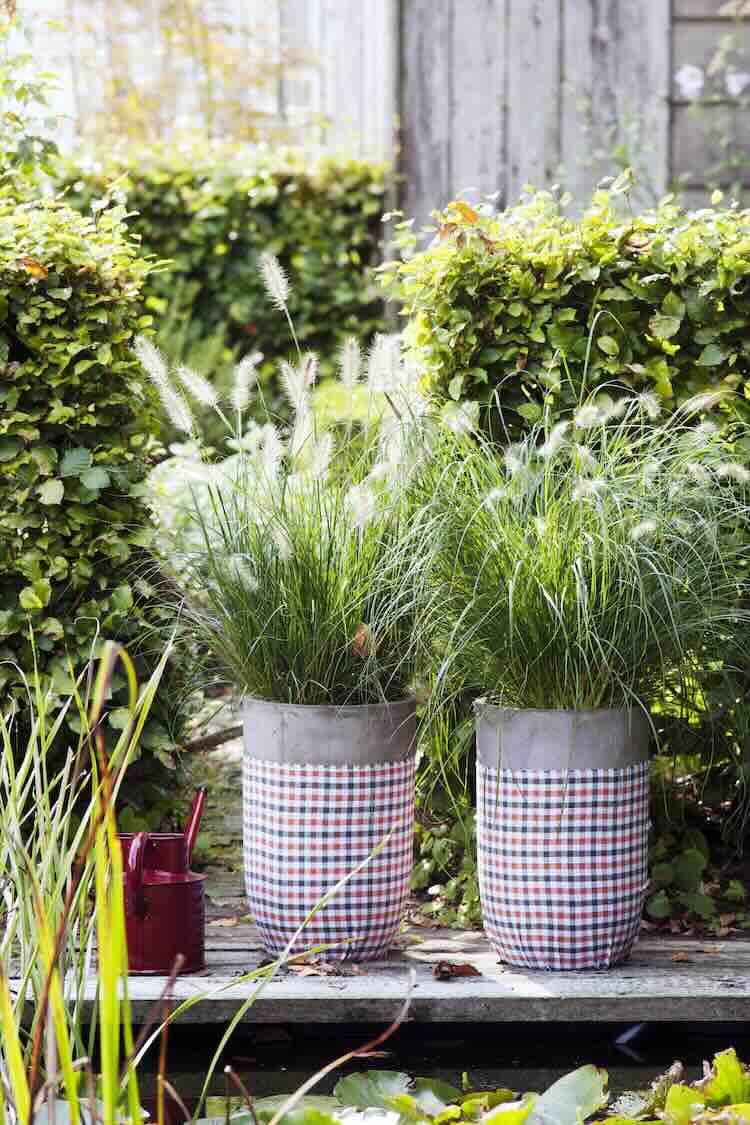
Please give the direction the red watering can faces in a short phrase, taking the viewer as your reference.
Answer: facing away from the viewer and to the right of the viewer

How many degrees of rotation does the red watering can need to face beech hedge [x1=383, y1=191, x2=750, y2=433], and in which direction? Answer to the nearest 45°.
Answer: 0° — it already faces it

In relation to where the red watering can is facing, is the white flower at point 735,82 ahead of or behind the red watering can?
ahead
